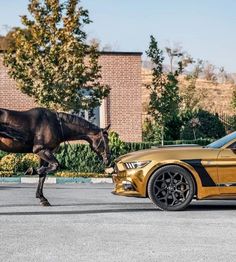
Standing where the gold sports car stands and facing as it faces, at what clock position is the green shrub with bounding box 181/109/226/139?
The green shrub is roughly at 3 o'clock from the gold sports car.

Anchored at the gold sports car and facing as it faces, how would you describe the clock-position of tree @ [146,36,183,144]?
The tree is roughly at 3 o'clock from the gold sports car.

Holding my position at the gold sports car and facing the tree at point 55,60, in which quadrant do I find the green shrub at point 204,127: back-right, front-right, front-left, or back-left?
front-right

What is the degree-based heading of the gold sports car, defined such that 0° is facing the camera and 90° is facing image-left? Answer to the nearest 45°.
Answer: approximately 90°

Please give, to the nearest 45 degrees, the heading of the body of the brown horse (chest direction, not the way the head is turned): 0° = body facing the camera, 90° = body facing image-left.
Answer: approximately 270°

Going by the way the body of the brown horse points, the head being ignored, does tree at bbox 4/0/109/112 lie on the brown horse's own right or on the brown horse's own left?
on the brown horse's own left

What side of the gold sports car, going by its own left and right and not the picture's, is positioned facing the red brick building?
right

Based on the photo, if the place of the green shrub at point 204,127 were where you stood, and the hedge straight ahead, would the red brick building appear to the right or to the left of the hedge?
right

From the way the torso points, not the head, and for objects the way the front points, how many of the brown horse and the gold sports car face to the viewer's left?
1

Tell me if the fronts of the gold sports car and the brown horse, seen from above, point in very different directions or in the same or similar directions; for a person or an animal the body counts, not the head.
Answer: very different directions
